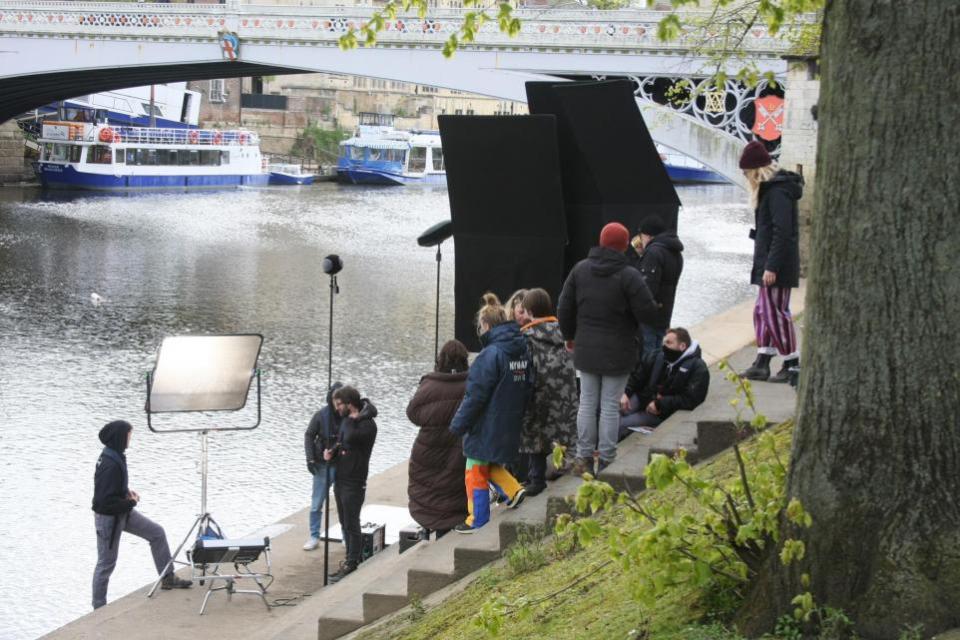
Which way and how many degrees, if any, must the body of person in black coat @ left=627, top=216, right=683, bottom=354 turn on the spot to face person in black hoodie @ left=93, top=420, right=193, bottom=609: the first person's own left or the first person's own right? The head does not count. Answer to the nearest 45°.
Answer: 0° — they already face them

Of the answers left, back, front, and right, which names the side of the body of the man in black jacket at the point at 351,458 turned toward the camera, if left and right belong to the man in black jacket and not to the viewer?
left

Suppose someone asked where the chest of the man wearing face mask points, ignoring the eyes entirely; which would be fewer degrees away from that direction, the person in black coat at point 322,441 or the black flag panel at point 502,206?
the person in black coat

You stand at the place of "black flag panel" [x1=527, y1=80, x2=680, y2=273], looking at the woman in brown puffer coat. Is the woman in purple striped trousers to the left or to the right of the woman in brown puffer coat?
left

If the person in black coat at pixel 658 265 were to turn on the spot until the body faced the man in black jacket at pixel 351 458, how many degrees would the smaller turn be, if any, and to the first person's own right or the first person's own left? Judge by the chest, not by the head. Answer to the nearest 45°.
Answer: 0° — they already face them

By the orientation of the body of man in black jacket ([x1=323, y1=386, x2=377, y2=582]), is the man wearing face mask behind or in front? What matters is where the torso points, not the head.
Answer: behind

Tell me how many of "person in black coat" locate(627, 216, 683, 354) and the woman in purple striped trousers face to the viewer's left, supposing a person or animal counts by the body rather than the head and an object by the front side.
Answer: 2

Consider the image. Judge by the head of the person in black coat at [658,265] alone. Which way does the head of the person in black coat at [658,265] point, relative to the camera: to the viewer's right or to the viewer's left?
to the viewer's left

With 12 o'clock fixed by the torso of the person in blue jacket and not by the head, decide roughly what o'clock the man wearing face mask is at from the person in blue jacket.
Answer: The man wearing face mask is roughly at 3 o'clock from the person in blue jacket.

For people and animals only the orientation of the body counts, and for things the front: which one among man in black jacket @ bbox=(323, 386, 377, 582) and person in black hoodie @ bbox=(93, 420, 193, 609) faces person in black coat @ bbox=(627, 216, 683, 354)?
the person in black hoodie

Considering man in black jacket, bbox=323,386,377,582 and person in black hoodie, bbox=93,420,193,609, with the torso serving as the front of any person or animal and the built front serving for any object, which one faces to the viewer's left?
the man in black jacket

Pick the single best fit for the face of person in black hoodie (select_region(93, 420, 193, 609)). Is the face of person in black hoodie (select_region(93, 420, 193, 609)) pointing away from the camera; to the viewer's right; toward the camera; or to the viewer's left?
to the viewer's right

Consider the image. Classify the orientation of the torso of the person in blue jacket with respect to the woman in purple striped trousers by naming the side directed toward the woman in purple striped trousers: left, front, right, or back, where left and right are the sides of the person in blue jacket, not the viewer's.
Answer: right
